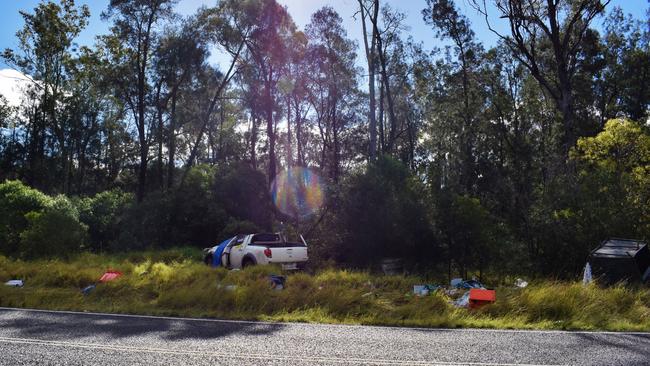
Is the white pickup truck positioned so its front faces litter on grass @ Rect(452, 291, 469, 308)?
no

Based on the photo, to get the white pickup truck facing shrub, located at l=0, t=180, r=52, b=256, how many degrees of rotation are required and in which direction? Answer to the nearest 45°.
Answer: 0° — it already faces it

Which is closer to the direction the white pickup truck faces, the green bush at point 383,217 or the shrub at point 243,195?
the shrub

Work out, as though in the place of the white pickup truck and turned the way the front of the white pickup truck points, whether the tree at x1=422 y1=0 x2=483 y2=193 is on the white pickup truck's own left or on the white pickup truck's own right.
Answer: on the white pickup truck's own right

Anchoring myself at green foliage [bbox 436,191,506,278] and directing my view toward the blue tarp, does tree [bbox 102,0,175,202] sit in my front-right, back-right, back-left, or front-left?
front-right

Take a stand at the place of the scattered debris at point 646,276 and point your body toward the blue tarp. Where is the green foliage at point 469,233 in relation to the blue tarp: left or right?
right

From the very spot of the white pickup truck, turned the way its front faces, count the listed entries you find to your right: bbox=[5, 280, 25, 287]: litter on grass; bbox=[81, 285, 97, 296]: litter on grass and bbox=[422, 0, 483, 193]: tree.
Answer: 1

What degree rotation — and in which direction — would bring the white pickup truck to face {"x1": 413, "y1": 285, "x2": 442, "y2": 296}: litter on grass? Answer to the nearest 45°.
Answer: approximately 180°

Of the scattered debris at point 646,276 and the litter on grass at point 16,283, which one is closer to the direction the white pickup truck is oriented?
the litter on grass

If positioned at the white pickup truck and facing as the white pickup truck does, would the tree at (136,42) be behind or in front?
in front

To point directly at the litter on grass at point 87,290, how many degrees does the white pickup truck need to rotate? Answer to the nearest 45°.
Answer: approximately 90° to its left

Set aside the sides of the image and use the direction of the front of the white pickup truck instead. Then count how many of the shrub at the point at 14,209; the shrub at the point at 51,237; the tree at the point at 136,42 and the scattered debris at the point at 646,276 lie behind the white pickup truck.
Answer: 1

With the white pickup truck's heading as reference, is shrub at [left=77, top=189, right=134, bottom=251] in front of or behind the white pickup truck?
in front

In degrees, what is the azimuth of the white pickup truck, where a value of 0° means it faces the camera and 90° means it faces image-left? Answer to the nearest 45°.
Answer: approximately 135°

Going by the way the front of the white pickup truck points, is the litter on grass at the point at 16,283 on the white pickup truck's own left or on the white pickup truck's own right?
on the white pickup truck's own left

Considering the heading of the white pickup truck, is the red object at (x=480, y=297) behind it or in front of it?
behind

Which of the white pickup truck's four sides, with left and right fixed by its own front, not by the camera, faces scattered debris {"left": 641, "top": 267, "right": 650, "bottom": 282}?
back
